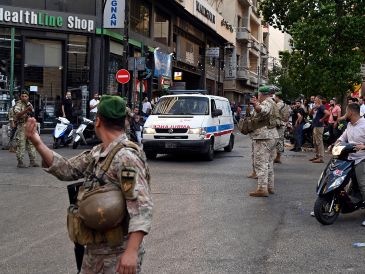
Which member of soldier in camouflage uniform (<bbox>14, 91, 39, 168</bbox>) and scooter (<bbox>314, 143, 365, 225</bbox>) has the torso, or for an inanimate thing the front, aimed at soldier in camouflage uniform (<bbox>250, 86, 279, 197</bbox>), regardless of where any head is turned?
soldier in camouflage uniform (<bbox>14, 91, 39, 168</bbox>)

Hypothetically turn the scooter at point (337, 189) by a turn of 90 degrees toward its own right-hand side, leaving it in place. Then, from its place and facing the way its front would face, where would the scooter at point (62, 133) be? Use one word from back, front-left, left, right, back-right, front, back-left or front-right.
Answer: front

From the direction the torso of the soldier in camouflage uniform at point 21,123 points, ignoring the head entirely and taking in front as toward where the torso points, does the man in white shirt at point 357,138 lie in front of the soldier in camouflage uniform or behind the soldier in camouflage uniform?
in front

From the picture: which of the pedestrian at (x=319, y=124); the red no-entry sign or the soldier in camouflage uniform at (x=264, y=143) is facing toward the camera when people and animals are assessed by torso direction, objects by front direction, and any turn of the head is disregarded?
the red no-entry sign

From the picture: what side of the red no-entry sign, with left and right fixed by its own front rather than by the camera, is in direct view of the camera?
front

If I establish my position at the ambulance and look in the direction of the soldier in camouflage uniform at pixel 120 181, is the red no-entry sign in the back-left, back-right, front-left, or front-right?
back-right

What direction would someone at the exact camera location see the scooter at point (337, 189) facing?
facing the viewer and to the left of the viewer

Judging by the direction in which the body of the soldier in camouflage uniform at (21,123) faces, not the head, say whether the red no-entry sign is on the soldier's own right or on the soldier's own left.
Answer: on the soldier's own left

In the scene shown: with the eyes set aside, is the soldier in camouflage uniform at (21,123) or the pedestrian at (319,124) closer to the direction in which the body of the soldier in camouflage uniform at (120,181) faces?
the soldier in camouflage uniform

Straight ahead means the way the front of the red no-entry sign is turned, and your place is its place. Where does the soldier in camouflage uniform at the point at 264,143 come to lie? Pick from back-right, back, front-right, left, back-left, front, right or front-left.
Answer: front

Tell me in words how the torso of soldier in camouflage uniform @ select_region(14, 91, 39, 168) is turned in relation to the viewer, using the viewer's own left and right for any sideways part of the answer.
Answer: facing the viewer and to the right of the viewer
